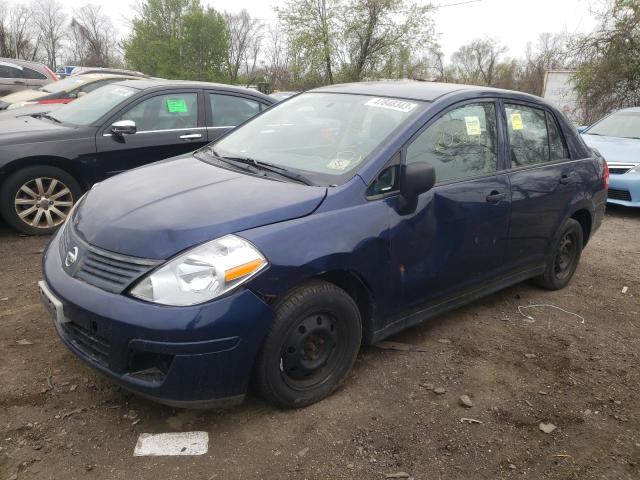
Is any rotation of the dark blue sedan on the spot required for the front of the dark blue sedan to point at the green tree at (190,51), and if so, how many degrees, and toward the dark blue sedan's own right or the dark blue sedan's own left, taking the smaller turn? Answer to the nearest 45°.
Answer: approximately 135° to the dark blue sedan's own right

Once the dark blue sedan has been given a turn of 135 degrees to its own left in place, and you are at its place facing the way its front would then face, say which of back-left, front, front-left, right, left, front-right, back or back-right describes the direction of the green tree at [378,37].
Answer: left

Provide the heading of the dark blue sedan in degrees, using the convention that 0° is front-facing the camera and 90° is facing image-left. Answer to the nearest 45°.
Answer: approximately 45°

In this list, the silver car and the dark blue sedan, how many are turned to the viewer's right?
0

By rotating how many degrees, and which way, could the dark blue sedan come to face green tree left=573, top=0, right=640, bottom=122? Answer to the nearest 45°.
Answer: approximately 180°
